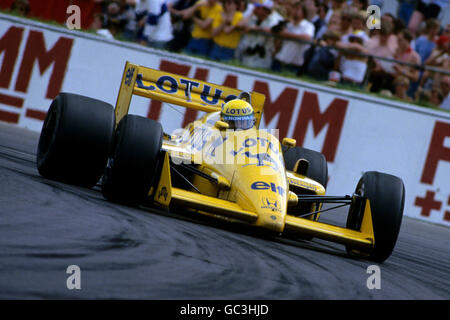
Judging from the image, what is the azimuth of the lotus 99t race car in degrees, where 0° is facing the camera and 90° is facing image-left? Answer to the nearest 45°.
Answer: approximately 0°

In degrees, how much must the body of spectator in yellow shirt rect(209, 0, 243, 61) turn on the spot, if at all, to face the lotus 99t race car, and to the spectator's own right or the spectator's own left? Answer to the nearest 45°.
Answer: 0° — they already face it

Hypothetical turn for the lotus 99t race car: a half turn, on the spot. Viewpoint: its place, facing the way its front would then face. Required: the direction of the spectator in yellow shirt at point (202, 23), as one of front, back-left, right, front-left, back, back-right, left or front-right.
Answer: front

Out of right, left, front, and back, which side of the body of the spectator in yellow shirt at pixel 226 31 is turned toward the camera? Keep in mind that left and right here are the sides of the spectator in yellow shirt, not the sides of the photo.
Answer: front

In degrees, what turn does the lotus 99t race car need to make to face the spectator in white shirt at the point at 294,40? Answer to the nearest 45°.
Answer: approximately 180°

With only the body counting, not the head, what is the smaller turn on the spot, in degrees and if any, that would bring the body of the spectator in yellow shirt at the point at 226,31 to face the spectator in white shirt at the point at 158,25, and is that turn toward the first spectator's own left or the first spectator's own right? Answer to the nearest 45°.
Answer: approximately 135° to the first spectator's own right

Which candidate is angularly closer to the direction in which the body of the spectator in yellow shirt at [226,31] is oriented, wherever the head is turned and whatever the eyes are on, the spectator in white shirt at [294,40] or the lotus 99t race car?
the lotus 99t race car

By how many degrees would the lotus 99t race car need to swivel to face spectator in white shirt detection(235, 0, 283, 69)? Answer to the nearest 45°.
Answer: approximately 180°

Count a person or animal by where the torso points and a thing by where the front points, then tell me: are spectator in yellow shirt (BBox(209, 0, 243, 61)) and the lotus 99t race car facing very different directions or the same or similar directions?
same or similar directions
